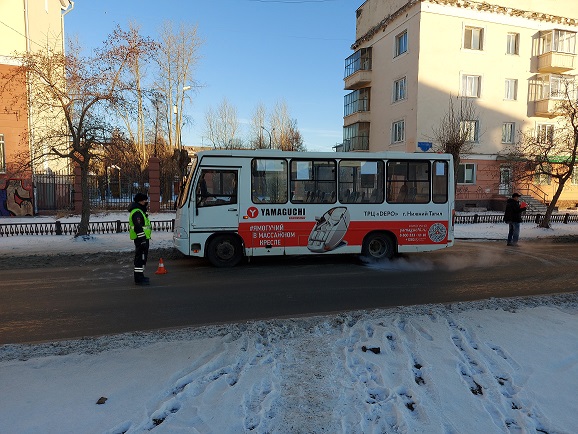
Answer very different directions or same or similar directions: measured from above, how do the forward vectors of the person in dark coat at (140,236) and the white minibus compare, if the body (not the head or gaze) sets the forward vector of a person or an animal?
very different directions

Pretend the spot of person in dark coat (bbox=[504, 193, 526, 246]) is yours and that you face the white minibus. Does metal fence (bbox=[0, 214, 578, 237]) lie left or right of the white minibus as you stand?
right

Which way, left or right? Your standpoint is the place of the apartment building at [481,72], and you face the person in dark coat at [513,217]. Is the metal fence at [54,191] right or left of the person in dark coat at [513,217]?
right

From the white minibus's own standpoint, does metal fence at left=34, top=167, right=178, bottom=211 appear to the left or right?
on its right

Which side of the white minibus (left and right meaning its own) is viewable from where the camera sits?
left

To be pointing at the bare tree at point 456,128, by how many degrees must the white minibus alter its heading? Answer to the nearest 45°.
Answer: approximately 135° to its right

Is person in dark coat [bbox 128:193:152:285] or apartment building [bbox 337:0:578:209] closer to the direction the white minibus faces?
the person in dark coat
